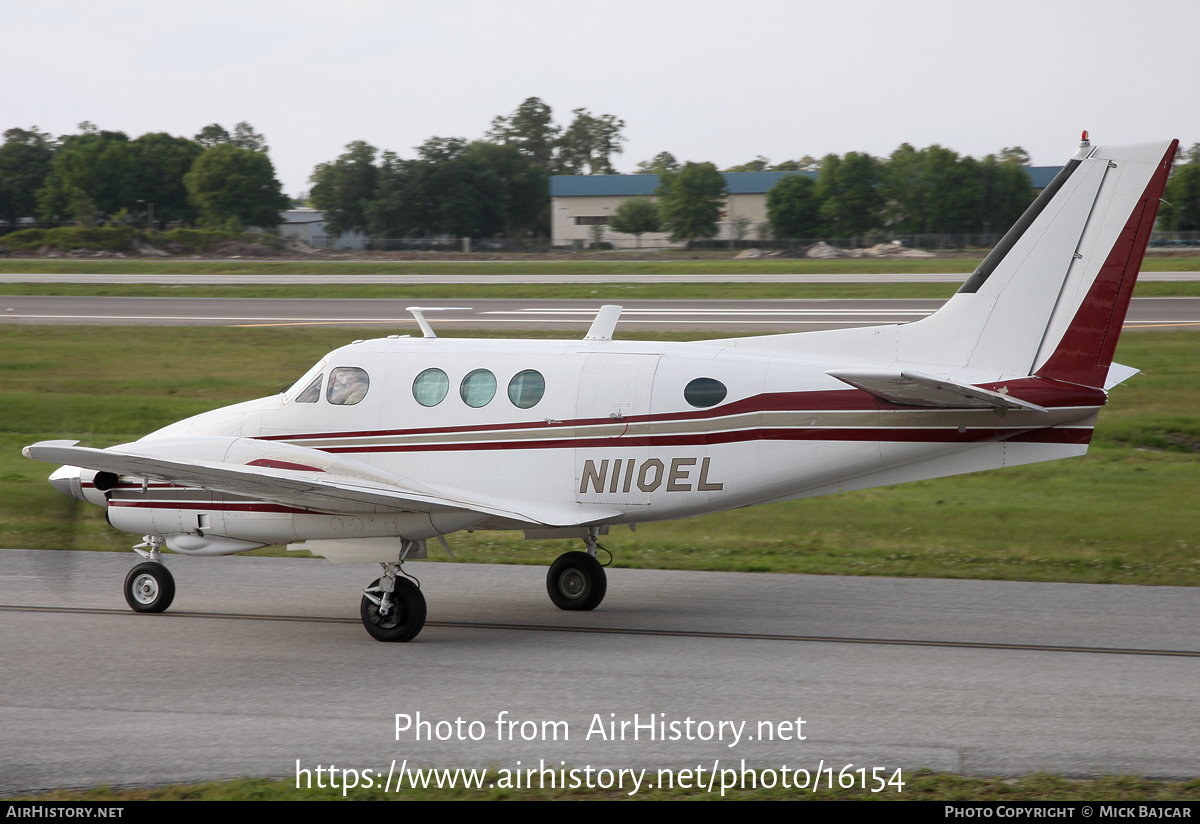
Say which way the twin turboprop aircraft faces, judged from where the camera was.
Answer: facing away from the viewer and to the left of the viewer
